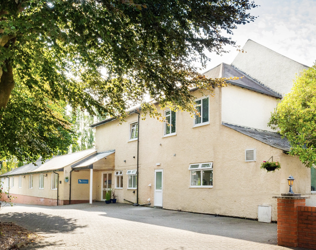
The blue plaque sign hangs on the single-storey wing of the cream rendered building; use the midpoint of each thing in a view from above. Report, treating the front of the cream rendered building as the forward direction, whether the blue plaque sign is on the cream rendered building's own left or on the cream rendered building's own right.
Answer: on the cream rendered building's own right

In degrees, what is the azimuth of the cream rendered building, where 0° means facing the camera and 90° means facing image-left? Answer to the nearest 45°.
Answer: approximately 45°

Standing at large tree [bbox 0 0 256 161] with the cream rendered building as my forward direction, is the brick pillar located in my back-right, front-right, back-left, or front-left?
front-right

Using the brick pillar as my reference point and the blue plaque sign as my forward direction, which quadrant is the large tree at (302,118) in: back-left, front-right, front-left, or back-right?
front-right

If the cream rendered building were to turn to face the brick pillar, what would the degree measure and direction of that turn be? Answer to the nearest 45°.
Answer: approximately 45° to its left
